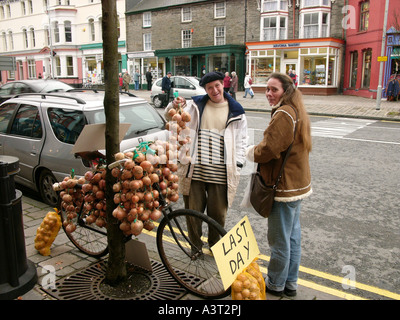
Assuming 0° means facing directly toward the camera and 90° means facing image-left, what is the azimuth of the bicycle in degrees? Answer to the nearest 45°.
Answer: approximately 315°

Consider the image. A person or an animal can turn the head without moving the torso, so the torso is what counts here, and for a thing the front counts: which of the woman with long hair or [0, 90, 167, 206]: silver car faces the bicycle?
the woman with long hair

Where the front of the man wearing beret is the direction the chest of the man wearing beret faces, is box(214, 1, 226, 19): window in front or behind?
behind

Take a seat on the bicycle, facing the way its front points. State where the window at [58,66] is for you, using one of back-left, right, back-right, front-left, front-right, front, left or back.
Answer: back-left

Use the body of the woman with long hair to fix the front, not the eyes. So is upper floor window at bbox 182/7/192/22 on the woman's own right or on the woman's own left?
on the woman's own right

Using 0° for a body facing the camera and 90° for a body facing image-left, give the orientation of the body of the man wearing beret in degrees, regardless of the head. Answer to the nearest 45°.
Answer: approximately 0°

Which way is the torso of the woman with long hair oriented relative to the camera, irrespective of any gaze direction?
to the viewer's left

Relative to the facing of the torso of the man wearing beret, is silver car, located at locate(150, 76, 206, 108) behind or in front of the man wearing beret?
behind
